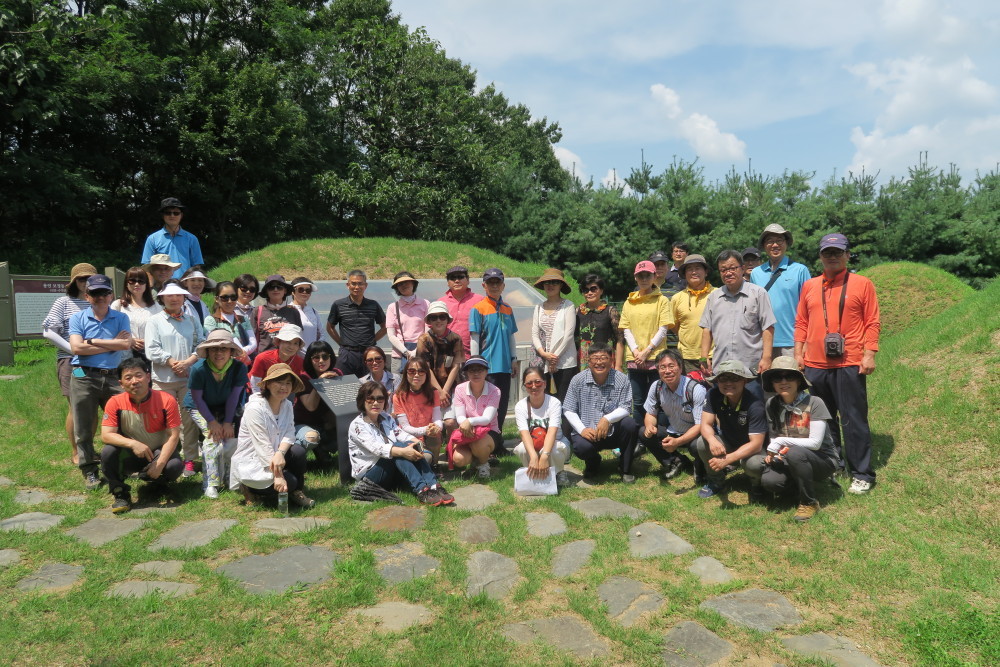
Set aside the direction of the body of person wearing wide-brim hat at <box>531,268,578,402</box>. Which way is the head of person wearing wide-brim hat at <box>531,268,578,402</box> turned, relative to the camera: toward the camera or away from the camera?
toward the camera

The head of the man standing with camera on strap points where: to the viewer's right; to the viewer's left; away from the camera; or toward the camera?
toward the camera

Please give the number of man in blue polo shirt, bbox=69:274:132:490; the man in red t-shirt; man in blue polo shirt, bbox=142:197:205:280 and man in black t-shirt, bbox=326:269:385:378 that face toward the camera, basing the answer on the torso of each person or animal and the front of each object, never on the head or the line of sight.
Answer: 4

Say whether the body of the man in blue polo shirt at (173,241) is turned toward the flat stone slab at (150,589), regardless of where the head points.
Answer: yes

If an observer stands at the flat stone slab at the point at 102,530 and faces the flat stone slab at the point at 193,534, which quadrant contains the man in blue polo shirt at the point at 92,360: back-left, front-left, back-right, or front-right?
back-left

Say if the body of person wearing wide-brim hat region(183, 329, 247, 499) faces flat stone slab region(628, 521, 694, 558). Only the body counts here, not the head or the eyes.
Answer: no

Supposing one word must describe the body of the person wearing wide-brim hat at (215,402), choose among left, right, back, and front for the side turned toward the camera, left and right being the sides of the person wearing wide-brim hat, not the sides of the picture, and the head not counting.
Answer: front

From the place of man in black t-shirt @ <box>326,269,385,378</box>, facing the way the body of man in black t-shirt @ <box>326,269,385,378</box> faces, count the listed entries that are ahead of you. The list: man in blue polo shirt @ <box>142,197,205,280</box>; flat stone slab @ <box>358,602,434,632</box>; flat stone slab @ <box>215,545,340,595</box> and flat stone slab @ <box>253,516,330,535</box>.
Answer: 3

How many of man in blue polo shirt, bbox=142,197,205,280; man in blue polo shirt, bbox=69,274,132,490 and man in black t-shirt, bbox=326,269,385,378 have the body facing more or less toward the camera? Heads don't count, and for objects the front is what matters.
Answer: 3

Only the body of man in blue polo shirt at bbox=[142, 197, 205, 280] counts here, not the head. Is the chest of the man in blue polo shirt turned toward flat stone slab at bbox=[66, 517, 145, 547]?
yes

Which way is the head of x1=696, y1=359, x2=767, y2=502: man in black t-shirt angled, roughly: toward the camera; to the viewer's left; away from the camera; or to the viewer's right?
toward the camera

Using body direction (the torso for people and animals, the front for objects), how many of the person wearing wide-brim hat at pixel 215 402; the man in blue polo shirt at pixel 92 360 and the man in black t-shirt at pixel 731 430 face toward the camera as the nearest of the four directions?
3

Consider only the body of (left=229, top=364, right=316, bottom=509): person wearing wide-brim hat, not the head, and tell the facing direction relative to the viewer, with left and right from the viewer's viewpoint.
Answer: facing the viewer and to the right of the viewer

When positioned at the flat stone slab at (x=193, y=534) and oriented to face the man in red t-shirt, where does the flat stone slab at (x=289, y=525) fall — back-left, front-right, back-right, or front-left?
back-right

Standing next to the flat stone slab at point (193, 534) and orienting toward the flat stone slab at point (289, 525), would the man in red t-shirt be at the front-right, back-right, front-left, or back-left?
back-left

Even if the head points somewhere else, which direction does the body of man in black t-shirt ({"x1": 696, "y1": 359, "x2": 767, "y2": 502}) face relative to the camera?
toward the camera

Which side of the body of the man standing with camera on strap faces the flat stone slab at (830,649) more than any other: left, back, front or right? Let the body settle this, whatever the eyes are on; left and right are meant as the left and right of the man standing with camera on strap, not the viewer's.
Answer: front

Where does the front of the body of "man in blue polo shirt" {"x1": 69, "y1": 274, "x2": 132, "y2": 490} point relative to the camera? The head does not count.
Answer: toward the camera

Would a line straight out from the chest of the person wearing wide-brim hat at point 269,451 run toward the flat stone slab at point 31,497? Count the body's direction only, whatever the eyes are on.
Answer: no

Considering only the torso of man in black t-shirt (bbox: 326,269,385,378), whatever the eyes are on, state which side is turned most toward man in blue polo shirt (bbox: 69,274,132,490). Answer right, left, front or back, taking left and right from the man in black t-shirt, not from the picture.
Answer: right
